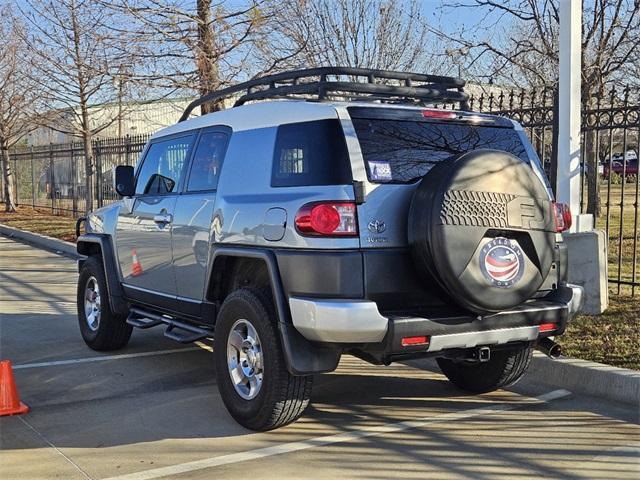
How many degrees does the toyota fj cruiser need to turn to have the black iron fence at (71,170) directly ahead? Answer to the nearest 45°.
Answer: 0° — it already faces it

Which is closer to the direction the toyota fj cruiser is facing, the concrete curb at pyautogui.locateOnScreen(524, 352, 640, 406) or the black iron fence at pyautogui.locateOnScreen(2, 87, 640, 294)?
the black iron fence

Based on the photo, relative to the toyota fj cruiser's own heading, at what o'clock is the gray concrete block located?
The gray concrete block is roughly at 3 o'clock from the toyota fj cruiser.

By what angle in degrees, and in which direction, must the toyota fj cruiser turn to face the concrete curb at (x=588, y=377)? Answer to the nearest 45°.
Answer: approximately 90° to its right

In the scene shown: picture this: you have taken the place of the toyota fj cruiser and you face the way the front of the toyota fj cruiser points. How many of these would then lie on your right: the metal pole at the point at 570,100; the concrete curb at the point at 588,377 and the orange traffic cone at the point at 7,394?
2

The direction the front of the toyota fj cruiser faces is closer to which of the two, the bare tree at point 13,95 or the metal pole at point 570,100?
the bare tree

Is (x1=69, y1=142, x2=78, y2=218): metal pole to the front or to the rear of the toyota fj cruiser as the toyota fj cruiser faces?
to the front

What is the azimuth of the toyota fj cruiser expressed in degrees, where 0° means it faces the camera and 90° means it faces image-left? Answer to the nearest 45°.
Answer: approximately 135°

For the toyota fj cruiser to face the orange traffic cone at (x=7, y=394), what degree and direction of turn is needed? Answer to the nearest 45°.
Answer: approximately 45° to its left

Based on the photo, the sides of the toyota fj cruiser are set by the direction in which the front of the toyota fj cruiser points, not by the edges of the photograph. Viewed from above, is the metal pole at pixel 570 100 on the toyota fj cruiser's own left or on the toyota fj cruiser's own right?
on the toyota fj cruiser's own right

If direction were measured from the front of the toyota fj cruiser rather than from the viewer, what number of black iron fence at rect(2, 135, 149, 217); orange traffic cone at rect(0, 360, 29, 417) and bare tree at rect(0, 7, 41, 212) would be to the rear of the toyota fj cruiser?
0

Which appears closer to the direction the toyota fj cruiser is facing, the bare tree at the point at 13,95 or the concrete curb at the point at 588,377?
the bare tree

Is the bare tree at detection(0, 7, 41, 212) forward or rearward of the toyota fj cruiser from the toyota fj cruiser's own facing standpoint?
forward

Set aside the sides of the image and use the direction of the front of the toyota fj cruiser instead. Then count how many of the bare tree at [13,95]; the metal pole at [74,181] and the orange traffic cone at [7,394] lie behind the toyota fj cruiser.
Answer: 0

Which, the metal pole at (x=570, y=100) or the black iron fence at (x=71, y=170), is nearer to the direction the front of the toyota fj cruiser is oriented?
the black iron fence
